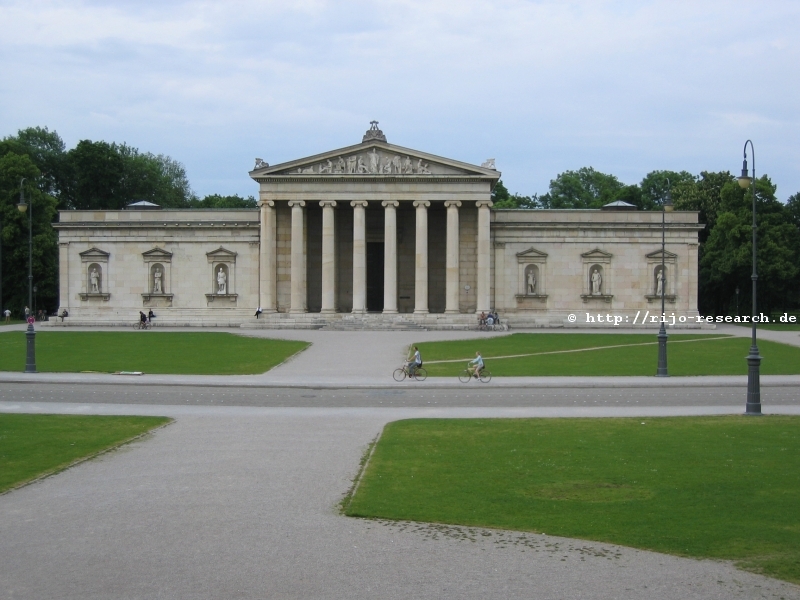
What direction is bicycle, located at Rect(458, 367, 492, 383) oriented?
to the viewer's left

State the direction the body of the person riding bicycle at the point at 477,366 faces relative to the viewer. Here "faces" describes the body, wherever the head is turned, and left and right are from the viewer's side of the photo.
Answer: facing to the left of the viewer

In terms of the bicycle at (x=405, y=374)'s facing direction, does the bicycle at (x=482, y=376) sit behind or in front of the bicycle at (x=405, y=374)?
behind

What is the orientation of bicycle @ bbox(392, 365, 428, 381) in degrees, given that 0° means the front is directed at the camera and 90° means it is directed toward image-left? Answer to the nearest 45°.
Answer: approximately 90°

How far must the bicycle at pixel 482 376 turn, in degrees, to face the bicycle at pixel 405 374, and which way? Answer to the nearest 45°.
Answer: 0° — it already faces it

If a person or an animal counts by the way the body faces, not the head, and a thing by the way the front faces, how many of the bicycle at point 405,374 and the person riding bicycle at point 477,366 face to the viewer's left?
2
